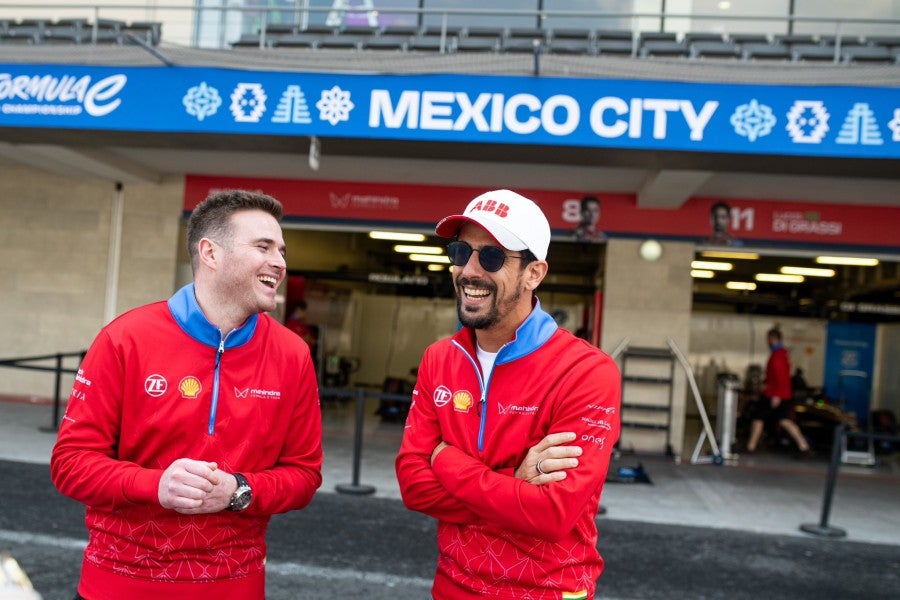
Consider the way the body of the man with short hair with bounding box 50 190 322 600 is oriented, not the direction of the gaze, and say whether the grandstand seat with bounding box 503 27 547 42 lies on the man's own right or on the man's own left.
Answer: on the man's own left

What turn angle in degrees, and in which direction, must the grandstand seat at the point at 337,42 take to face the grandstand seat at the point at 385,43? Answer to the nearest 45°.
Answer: approximately 45° to its left

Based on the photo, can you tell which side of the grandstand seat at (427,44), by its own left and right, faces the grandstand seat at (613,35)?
left

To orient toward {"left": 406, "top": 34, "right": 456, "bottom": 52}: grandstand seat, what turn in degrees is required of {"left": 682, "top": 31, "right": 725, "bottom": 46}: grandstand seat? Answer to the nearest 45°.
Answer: approximately 45° to its right

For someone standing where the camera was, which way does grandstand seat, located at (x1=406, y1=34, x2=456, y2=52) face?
facing the viewer

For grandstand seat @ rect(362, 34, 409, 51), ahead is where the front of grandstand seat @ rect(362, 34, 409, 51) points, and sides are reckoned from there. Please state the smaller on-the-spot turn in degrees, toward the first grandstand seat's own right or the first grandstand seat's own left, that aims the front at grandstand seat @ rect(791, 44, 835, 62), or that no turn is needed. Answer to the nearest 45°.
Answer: approximately 90° to the first grandstand seat's own left

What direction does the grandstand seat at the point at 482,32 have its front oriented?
toward the camera

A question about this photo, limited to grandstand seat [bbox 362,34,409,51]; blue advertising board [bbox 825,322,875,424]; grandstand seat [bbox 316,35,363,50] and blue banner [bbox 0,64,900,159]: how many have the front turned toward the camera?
4

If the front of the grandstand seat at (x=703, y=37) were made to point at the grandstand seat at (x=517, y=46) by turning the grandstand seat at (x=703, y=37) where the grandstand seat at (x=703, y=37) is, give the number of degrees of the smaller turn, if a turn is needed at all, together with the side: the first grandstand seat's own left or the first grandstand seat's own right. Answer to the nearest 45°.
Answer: approximately 45° to the first grandstand seat's own right

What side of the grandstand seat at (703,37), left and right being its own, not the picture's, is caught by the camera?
front

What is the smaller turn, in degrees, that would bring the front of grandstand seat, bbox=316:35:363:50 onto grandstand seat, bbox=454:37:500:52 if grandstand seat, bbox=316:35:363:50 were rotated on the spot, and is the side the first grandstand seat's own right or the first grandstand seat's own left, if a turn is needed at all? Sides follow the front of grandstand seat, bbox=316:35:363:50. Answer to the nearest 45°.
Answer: approximately 90° to the first grandstand seat's own left

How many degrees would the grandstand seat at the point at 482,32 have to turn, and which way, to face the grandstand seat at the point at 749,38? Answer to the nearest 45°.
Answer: approximately 90° to its left

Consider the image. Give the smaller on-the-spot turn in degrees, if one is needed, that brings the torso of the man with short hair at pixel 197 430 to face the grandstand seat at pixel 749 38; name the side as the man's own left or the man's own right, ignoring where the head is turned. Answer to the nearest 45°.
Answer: approximately 90° to the man's own left

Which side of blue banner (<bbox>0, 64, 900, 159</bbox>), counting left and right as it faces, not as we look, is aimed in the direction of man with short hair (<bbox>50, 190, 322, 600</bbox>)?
front
